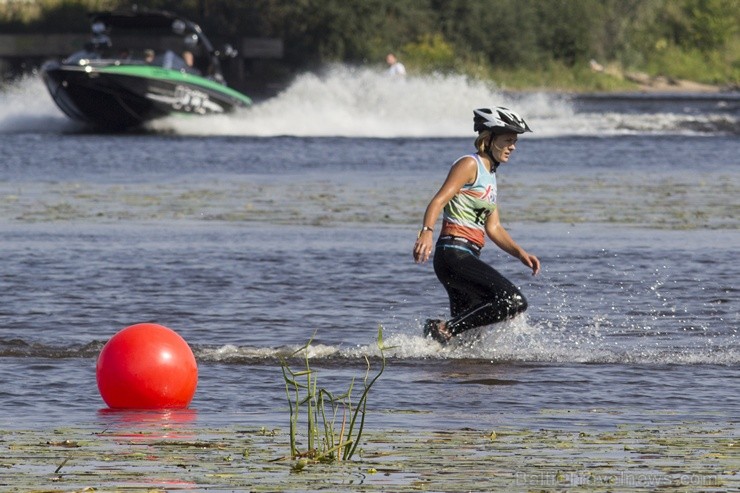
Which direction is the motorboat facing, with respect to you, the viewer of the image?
facing the viewer and to the left of the viewer

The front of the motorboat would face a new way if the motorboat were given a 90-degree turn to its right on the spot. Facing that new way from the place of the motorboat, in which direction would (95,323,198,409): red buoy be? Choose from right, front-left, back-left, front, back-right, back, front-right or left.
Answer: back-left

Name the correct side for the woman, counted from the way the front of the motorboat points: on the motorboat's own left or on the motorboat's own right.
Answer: on the motorboat's own left
